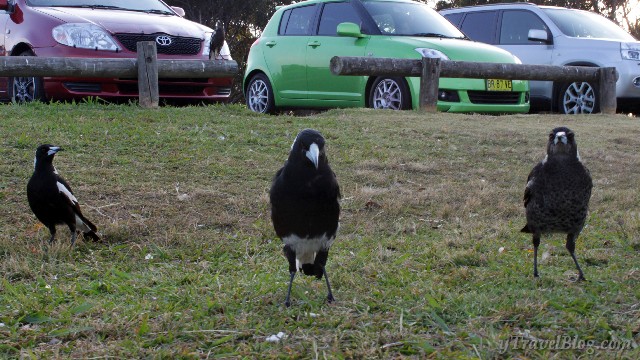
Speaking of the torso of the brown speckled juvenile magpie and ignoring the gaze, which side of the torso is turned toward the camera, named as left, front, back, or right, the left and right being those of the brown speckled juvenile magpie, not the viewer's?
front

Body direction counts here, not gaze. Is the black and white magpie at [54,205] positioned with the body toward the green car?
no

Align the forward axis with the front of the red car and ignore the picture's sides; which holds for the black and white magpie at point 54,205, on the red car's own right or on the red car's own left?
on the red car's own right

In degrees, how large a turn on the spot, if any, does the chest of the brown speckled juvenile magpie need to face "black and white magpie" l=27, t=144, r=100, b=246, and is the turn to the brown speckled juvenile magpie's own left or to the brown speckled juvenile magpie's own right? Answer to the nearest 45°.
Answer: approximately 90° to the brown speckled juvenile magpie's own right

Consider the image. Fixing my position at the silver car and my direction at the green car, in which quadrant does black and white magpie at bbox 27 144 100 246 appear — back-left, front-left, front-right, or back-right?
front-left

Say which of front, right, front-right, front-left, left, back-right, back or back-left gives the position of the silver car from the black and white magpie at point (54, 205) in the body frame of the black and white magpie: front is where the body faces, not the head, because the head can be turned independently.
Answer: back

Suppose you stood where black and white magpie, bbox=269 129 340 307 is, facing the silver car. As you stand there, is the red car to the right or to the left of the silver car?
left

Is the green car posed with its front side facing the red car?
no

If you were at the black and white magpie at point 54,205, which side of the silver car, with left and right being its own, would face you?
right

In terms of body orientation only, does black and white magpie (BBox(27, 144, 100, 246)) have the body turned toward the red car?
no

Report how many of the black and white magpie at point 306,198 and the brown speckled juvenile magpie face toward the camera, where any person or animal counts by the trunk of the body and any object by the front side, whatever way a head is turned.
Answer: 2

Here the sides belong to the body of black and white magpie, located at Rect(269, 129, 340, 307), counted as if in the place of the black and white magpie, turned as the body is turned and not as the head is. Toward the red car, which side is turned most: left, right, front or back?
back

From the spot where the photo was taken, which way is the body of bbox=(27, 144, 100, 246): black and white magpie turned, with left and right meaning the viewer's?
facing the viewer and to the left of the viewer

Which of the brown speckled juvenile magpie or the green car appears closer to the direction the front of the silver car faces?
the brown speckled juvenile magpie
